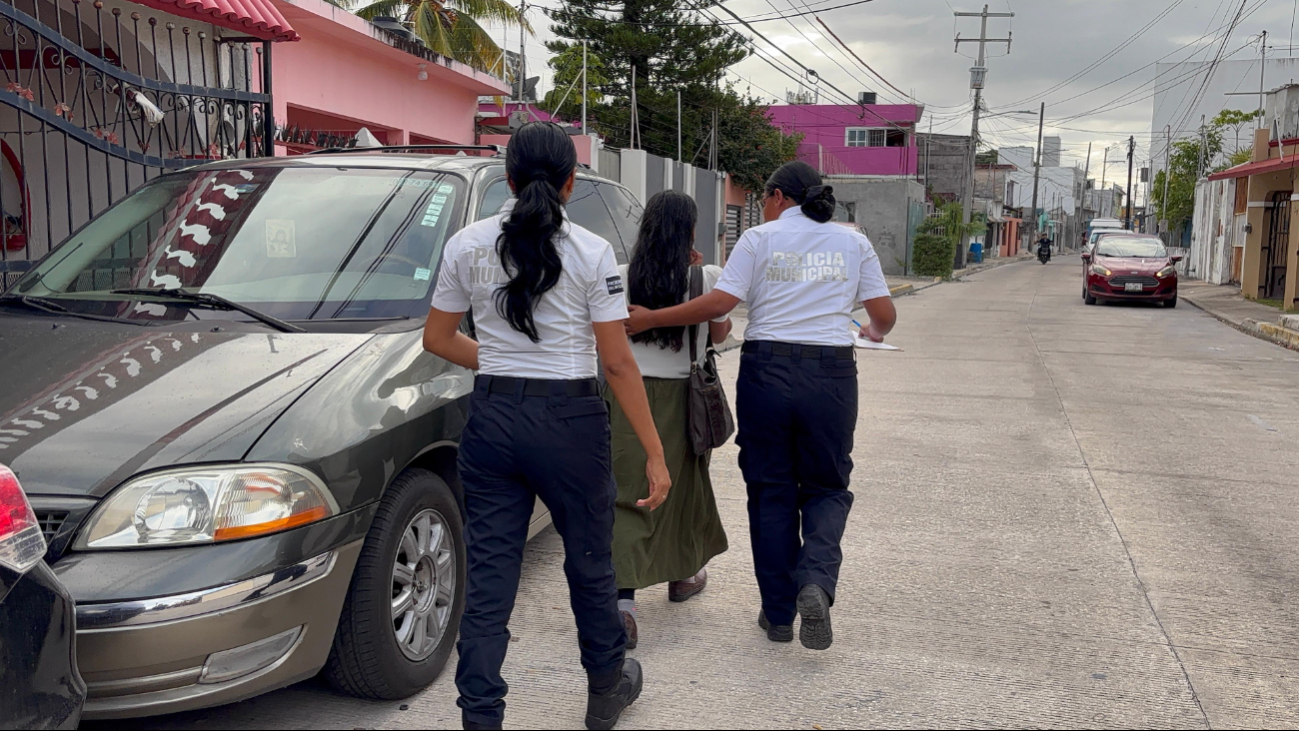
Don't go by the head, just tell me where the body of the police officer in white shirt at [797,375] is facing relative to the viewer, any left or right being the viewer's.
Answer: facing away from the viewer

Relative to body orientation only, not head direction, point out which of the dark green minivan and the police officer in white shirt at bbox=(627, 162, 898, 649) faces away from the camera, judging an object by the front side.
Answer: the police officer in white shirt

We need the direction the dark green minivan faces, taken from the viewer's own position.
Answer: facing the viewer and to the left of the viewer

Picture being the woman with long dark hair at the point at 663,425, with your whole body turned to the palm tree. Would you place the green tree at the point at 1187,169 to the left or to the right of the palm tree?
right

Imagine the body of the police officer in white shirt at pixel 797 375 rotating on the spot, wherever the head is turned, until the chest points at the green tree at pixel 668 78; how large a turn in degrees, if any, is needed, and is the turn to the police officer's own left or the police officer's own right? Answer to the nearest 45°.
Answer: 0° — they already face it

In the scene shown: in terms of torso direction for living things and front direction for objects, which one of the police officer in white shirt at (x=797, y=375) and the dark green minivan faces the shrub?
the police officer in white shirt

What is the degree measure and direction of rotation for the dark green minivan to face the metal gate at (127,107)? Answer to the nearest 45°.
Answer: approximately 135° to its right

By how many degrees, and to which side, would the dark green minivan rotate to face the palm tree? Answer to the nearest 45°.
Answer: approximately 135° to its right

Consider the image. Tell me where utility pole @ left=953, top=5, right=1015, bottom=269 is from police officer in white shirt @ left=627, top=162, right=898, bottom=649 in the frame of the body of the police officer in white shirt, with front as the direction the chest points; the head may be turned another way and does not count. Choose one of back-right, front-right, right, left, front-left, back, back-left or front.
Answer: front

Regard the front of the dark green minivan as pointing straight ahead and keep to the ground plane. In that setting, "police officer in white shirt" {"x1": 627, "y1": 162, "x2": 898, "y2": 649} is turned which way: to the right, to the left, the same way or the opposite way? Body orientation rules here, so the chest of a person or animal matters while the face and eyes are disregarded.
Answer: the opposite way

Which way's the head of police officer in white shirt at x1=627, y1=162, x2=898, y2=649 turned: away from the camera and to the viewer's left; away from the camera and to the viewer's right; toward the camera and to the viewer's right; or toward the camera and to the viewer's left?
away from the camera and to the viewer's left

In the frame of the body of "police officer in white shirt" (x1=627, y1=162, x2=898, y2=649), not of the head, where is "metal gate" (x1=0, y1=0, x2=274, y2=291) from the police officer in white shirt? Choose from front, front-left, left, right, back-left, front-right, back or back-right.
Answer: front-left

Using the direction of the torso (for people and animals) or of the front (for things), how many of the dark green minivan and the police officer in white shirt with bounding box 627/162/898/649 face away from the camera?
1

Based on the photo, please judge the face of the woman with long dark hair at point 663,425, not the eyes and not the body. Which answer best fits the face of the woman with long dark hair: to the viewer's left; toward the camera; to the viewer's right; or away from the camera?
away from the camera

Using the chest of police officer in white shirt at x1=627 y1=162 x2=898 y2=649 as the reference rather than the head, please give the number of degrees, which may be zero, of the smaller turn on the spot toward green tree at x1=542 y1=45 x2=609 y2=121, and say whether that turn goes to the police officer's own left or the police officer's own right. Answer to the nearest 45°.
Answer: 0° — they already face it

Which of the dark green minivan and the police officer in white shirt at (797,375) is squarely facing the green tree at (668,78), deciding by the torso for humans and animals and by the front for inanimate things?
the police officer in white shirt

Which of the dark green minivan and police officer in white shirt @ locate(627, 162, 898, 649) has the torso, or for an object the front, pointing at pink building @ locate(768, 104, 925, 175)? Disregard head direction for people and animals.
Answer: the police officer in white shirt

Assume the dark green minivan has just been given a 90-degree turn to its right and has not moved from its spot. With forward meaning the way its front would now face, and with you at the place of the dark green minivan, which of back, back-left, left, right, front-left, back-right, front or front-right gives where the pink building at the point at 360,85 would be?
front-right
